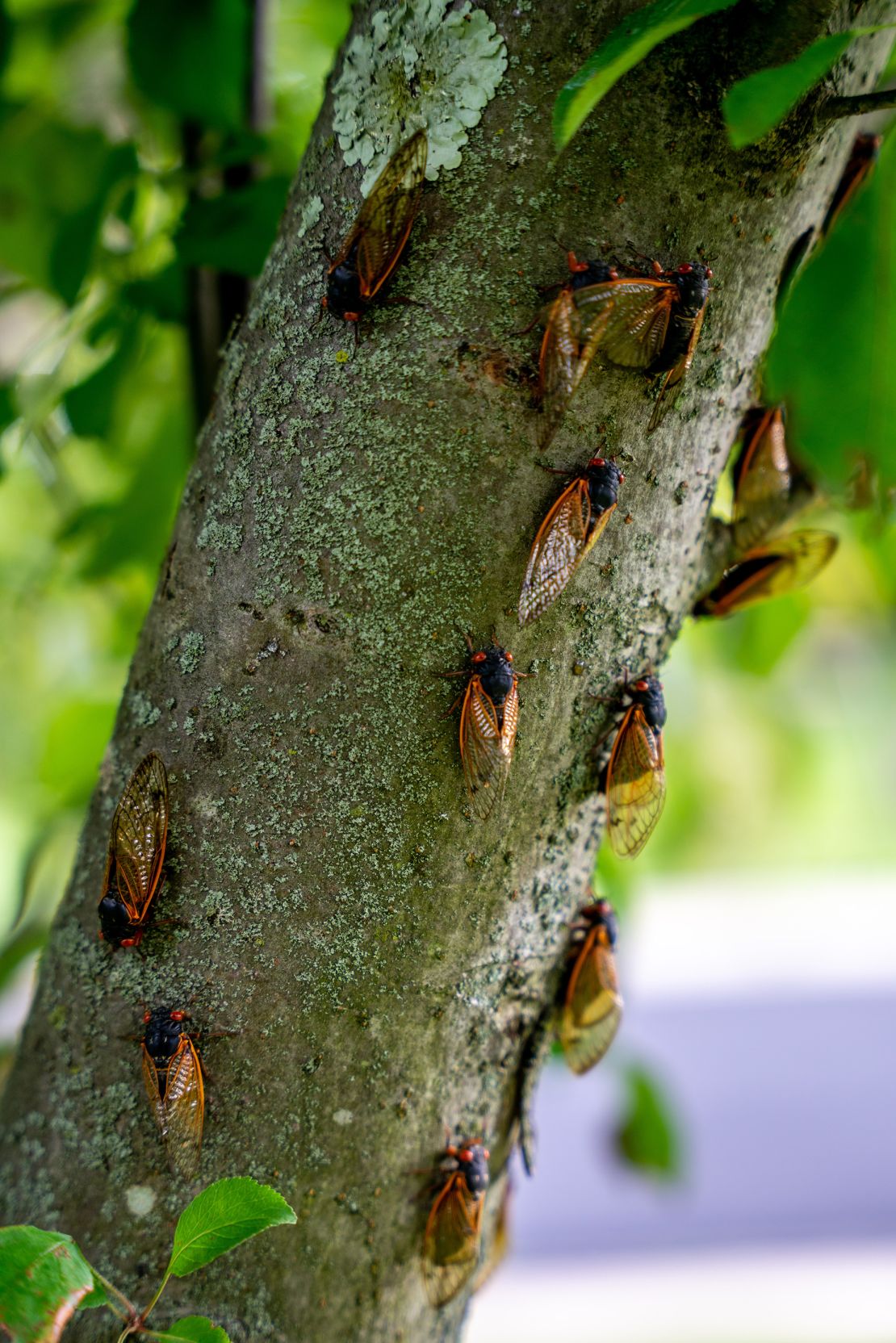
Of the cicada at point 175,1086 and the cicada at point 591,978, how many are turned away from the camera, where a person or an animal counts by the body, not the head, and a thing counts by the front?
2

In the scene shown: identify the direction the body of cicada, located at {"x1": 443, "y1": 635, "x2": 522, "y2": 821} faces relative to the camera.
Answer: away from the camera

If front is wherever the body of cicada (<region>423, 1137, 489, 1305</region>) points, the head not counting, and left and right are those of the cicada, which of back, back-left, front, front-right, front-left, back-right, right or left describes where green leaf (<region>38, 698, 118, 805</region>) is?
front-left

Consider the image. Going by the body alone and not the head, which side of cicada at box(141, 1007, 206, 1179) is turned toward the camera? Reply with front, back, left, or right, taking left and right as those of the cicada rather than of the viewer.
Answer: back

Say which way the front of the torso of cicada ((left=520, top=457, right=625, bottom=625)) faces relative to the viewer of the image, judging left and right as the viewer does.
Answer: facing away from the viewer and to the right of the viewer

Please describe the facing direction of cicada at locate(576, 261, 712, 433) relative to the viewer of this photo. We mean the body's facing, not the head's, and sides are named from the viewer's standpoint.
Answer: facing away from the viewer and to the right of the viewer

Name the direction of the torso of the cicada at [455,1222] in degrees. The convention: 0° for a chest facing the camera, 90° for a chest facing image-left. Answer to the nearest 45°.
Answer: approximately 180°
